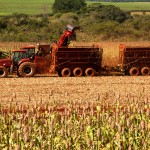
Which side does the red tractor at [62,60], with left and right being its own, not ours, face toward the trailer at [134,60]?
back
